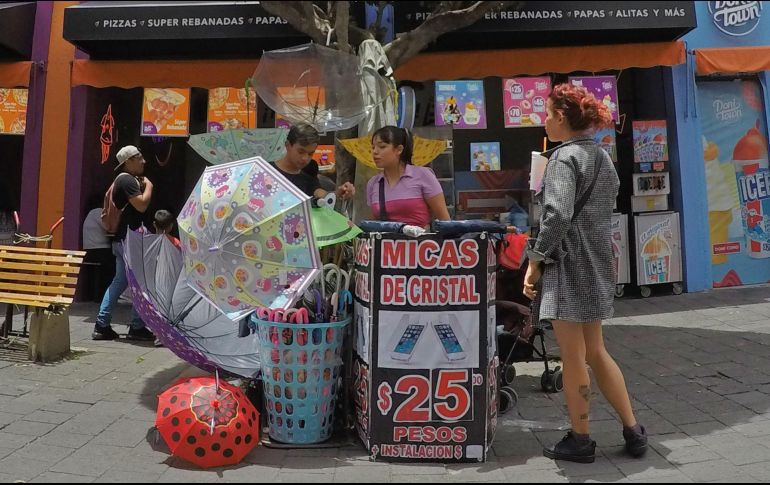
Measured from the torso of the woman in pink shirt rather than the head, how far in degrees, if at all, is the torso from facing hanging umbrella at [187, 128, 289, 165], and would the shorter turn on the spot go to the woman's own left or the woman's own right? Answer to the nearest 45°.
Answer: approximately 45° to the woman's own right

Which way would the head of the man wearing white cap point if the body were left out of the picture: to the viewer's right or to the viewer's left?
to the viewer's right

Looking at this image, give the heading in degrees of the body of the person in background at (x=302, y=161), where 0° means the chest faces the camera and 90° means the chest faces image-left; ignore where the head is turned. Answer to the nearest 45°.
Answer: approximately 315°

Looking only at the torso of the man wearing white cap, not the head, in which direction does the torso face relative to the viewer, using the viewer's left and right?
facing to the right of the viewer

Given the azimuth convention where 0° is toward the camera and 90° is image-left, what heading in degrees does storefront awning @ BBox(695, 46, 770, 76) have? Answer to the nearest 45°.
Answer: approximately 0°

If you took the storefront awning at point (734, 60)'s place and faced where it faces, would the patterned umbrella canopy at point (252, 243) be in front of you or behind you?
in front

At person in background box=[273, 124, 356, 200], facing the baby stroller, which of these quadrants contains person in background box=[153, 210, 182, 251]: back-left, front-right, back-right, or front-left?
back-left

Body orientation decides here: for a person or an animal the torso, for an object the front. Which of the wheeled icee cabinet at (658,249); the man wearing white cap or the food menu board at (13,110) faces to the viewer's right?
the man wearing white cap

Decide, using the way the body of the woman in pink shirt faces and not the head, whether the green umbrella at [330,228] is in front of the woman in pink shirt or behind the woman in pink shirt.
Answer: in front
